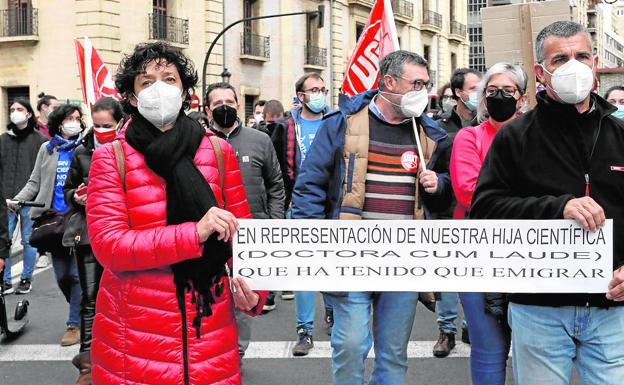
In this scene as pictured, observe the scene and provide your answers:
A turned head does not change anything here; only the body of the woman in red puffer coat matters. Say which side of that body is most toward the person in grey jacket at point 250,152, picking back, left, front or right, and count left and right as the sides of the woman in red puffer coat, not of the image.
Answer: back

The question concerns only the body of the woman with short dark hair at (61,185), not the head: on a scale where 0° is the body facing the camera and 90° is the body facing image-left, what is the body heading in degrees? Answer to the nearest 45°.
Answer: approximately 315°

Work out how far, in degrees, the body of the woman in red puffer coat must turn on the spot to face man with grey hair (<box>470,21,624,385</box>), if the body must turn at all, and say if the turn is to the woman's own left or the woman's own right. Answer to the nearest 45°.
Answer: approximately 90° to the woman's own left

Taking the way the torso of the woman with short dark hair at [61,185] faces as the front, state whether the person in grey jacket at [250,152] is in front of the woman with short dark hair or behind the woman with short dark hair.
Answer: in front

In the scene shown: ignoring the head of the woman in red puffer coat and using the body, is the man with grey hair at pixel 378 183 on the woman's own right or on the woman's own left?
on the woman's own left

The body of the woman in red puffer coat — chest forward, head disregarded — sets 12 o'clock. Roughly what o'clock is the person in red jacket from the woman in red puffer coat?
The person in red jacket is roughly at 8 o'clock from the woman in red puffer coat.

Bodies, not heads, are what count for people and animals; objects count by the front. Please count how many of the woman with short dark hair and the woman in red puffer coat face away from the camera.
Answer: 0

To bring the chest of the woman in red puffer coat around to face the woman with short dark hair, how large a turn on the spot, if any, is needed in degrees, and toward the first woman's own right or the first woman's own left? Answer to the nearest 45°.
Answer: approximately 180°
